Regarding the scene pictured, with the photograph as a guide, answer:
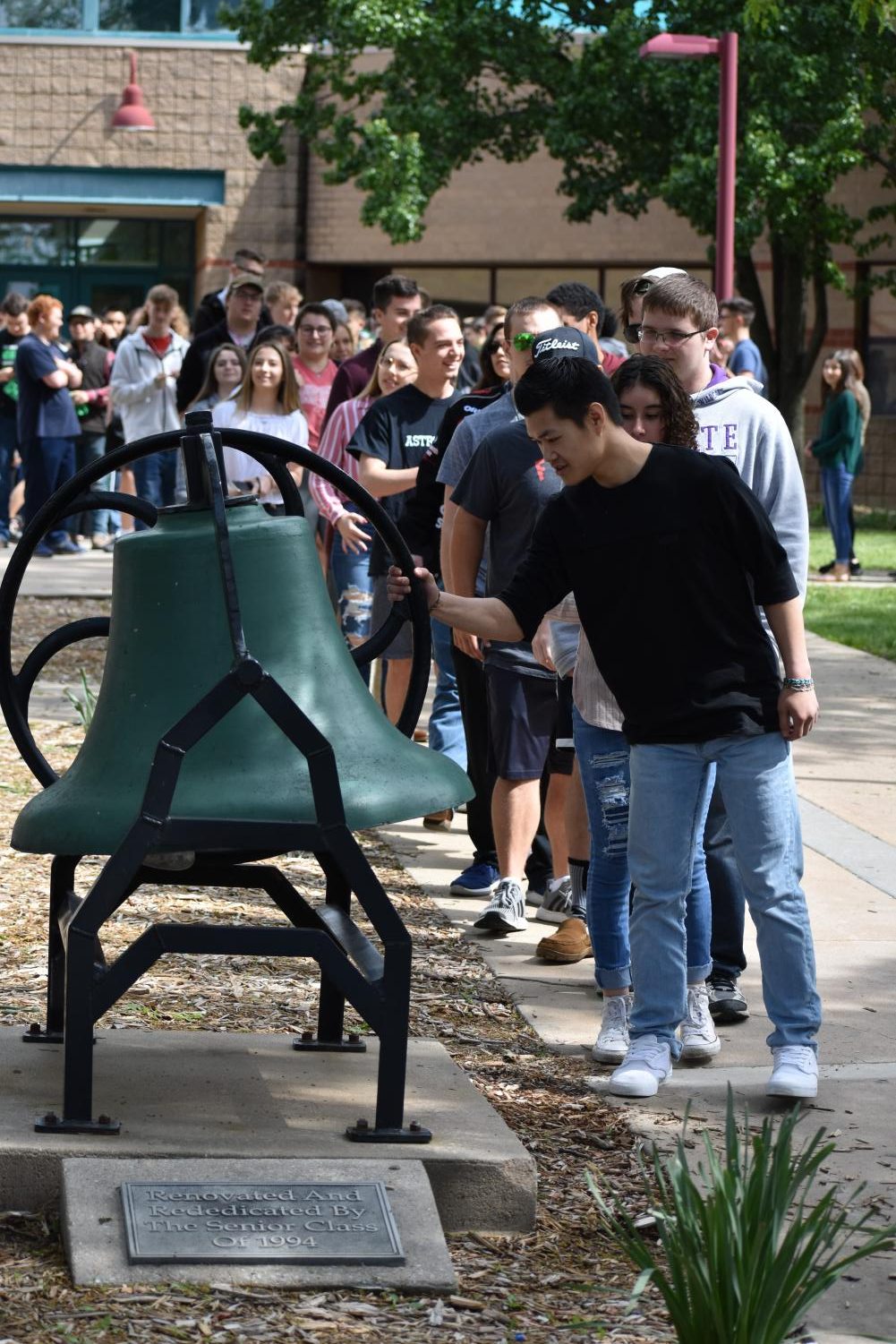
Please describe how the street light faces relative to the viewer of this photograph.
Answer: facing to the left of the viewer

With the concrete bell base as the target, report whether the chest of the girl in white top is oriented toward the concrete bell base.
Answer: yes

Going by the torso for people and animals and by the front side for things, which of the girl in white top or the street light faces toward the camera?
the girl in white top

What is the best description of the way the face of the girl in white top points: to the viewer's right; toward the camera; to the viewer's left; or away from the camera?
toward the camera

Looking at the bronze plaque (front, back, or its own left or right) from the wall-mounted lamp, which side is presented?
back

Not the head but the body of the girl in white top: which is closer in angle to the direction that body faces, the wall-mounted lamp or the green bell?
the green bell

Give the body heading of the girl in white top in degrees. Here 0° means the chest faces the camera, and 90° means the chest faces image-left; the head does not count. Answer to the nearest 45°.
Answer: approximately 0°

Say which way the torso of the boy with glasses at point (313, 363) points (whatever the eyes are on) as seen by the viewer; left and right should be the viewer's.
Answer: facing the viewer

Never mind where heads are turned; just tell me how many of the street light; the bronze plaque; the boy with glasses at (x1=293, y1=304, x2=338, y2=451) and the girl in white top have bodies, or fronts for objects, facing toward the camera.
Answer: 3

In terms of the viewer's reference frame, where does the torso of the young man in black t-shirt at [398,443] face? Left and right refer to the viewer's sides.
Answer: facing the viewer and to the right of the viewer

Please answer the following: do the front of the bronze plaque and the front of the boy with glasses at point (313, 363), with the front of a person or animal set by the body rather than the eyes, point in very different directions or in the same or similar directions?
same or similar directions

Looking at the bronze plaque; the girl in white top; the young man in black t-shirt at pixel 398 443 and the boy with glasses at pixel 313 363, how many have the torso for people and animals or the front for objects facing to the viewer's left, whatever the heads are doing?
0
